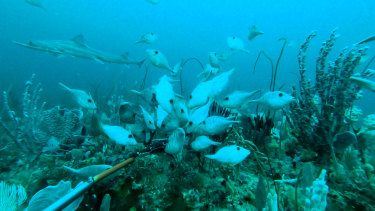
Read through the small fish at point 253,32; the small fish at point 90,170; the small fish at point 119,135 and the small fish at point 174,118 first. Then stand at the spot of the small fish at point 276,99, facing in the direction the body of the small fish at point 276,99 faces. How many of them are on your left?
1

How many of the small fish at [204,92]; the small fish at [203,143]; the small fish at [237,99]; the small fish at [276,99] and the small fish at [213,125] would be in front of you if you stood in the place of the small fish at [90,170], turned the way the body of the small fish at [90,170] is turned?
5

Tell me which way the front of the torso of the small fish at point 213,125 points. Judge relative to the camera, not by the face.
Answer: to the viewer's left

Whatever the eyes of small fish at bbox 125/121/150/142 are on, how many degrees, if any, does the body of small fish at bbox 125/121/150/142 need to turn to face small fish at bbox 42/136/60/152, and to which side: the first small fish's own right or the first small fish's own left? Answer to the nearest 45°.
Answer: approximately 135° to the first small fish's own left

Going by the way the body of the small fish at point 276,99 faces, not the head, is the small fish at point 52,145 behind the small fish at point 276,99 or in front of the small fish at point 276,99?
behind

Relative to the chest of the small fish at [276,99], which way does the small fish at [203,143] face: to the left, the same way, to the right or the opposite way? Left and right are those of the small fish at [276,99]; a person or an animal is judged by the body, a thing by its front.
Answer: the opposite way
